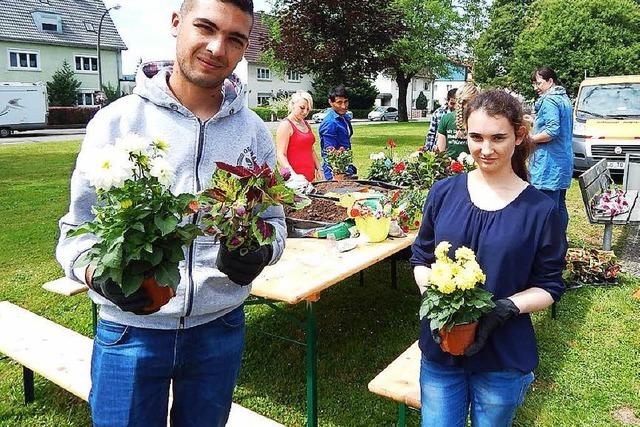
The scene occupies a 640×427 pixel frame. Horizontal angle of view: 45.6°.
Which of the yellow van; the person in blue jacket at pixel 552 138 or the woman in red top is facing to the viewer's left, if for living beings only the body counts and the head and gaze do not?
the person in blue jacket

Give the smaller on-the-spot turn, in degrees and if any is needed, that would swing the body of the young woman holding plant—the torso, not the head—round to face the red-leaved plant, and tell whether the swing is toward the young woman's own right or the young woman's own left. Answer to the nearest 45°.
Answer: approximately 45° to the young woman's own right

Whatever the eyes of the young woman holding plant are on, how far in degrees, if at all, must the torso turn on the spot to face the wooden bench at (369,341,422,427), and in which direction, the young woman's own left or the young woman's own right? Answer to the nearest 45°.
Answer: approximately 135° to the young woman's own right

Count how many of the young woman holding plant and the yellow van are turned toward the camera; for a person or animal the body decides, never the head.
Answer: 2

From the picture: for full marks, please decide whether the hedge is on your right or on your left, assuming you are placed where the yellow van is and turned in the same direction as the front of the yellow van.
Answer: on your right

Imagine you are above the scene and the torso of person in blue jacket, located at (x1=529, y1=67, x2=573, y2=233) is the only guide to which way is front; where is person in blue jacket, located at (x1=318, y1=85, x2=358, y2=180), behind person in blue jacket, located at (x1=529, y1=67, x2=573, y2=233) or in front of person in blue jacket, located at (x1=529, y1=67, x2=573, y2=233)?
in front

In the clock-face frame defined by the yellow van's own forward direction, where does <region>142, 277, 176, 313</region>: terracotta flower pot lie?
The terracotta flower pot is roughly at 12 o'clock from the yellow van.

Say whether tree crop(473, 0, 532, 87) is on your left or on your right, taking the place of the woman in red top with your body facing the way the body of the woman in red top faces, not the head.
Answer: on your left

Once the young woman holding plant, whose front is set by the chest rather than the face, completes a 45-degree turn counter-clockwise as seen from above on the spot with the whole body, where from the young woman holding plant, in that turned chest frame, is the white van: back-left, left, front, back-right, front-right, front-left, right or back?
back

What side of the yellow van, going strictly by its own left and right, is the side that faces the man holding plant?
front

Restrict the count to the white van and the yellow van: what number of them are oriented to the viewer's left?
1

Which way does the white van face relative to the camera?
to the viewer's left

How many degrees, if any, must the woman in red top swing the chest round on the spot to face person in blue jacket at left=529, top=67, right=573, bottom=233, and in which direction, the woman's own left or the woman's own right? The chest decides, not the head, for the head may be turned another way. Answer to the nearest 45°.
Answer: approximately 45° to the woman's own left
